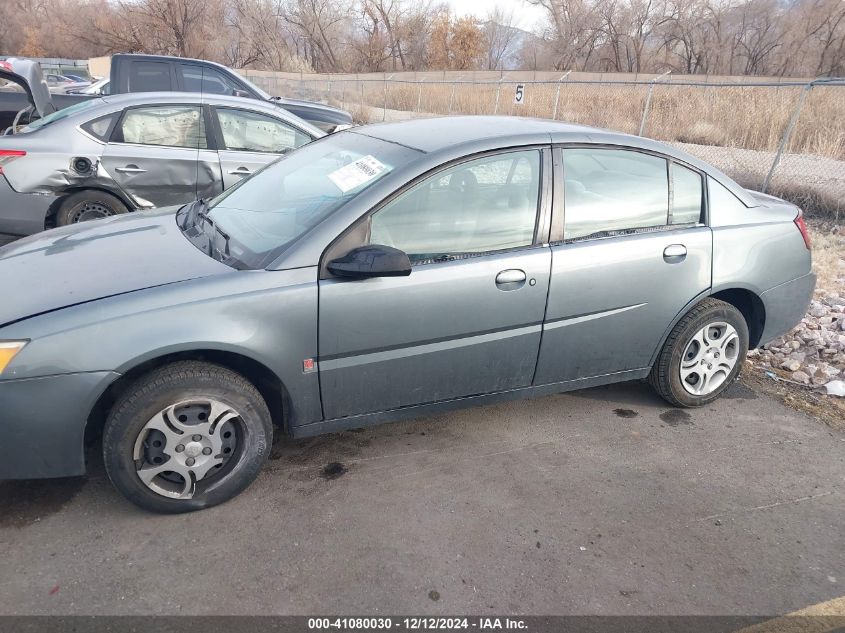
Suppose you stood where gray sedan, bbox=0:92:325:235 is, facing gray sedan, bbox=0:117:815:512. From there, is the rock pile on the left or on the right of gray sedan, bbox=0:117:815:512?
left

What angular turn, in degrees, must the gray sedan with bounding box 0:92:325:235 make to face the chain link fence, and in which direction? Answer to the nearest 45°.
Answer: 0° — it already faces it

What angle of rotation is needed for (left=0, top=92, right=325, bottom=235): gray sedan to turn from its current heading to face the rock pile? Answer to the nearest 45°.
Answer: approximately 45° to its right

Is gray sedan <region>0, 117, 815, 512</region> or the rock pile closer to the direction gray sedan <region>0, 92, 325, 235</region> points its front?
the rock pile

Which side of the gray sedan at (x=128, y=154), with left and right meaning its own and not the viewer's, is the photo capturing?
right

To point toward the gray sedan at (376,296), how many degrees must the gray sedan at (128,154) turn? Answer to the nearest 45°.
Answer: approximately 90° to its right
